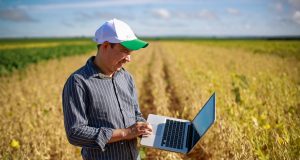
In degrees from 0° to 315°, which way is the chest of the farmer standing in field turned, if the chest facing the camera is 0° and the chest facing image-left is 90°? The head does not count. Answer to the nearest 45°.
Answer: approximately 315°
